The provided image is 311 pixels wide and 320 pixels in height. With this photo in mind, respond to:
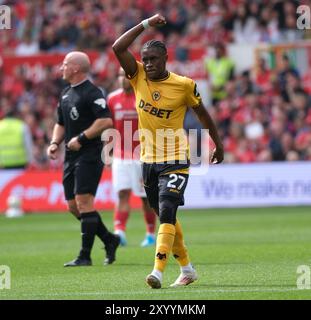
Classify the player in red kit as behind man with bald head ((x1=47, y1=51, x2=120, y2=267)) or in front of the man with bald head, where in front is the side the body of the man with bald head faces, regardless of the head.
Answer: behind

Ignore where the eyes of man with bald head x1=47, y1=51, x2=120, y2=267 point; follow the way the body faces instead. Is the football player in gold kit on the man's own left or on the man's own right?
on the man's own left

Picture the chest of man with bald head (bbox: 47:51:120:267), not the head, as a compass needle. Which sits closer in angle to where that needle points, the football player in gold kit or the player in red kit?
the football player in gold kit

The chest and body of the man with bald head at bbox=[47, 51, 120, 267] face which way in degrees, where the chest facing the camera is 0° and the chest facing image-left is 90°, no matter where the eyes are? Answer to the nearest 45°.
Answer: approximately 45°
